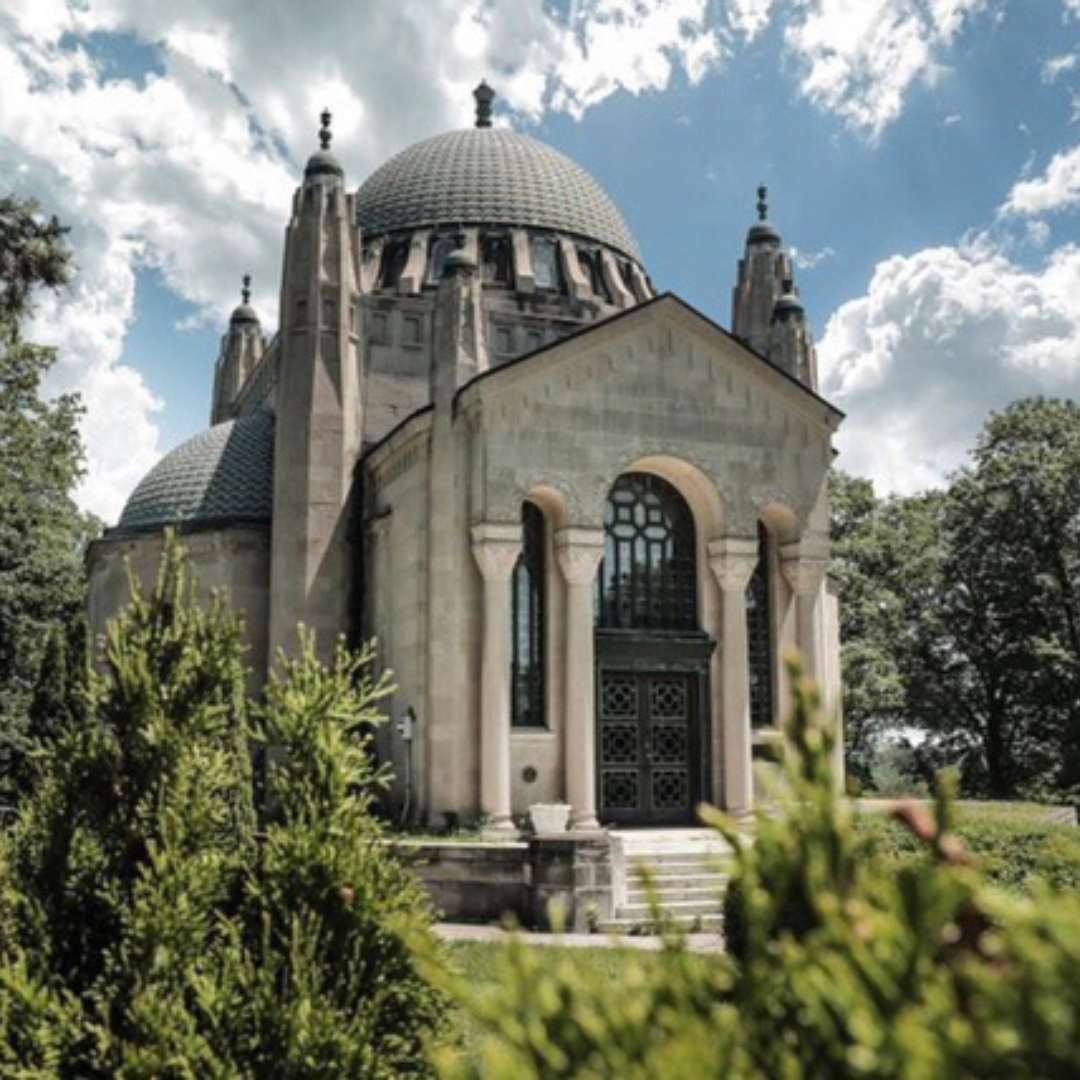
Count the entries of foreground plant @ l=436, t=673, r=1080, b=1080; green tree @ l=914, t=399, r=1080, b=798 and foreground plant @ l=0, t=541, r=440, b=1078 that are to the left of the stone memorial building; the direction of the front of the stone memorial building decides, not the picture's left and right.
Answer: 1

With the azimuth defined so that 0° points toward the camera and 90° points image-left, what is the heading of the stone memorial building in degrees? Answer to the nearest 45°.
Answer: approximately 315°

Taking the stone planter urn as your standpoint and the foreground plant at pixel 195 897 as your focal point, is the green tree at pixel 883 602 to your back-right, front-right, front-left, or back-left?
back-left

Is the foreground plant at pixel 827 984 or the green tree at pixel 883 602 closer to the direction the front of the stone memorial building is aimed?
the foreground plant

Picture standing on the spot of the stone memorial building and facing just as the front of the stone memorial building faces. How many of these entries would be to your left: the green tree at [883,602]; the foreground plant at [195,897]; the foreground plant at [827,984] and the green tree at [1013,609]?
2

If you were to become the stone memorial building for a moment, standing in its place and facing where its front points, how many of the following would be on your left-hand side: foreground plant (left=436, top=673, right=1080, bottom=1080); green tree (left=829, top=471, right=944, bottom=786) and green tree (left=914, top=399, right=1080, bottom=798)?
2

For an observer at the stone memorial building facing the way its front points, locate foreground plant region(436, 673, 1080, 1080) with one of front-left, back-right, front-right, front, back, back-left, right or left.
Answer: front-right

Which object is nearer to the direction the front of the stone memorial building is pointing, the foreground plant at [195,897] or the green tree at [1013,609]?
the foreground plant

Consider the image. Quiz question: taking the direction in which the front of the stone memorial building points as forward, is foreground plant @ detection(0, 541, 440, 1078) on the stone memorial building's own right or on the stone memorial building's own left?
on the stone memorial building's own right

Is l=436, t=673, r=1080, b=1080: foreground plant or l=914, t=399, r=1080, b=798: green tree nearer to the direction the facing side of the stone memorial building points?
the foreground plant

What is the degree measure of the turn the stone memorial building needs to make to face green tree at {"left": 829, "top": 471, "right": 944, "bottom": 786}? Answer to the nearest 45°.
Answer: approximately 90° to its left

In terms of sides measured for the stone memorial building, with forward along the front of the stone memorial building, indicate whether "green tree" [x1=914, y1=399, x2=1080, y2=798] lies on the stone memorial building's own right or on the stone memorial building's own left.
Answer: on the stone memorial building's own left
